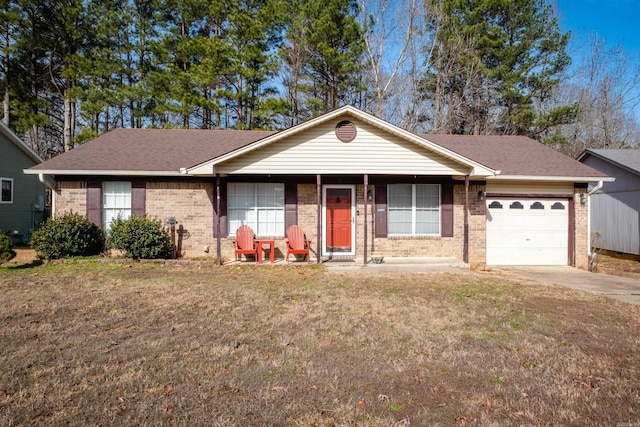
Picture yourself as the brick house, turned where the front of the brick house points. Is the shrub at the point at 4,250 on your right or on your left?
on your right

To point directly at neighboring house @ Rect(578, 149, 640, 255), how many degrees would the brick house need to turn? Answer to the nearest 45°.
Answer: approximately 90° to its left

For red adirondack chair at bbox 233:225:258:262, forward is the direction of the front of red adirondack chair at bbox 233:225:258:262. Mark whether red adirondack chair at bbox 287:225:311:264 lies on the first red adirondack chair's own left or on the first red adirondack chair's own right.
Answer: on the first red adirondack chair's own left

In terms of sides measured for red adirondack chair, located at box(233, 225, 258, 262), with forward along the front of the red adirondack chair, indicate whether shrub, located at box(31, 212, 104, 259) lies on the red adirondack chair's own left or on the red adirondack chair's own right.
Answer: on the red adirondack chair's own right

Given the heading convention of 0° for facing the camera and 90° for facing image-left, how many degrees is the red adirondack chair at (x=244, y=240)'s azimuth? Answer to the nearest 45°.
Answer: approximately 0°

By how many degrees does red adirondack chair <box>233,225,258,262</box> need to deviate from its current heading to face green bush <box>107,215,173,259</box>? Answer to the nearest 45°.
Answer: approximately 90° to its right

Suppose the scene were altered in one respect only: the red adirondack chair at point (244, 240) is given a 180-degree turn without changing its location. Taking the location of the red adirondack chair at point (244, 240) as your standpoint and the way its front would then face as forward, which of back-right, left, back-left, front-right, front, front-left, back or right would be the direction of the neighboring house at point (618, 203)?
right

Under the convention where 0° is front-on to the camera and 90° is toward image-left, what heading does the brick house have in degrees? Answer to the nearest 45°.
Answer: approximately 0°

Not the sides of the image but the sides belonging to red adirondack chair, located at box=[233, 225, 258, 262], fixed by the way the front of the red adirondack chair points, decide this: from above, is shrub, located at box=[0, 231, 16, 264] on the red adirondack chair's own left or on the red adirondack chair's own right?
on the red adirondack chair's own right

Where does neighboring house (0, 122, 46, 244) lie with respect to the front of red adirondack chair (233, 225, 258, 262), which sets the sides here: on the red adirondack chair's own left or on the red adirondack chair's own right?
on the red adirondack chair's own right

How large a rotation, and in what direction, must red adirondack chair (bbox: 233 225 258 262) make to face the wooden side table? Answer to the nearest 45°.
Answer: approximately 90° to its left
